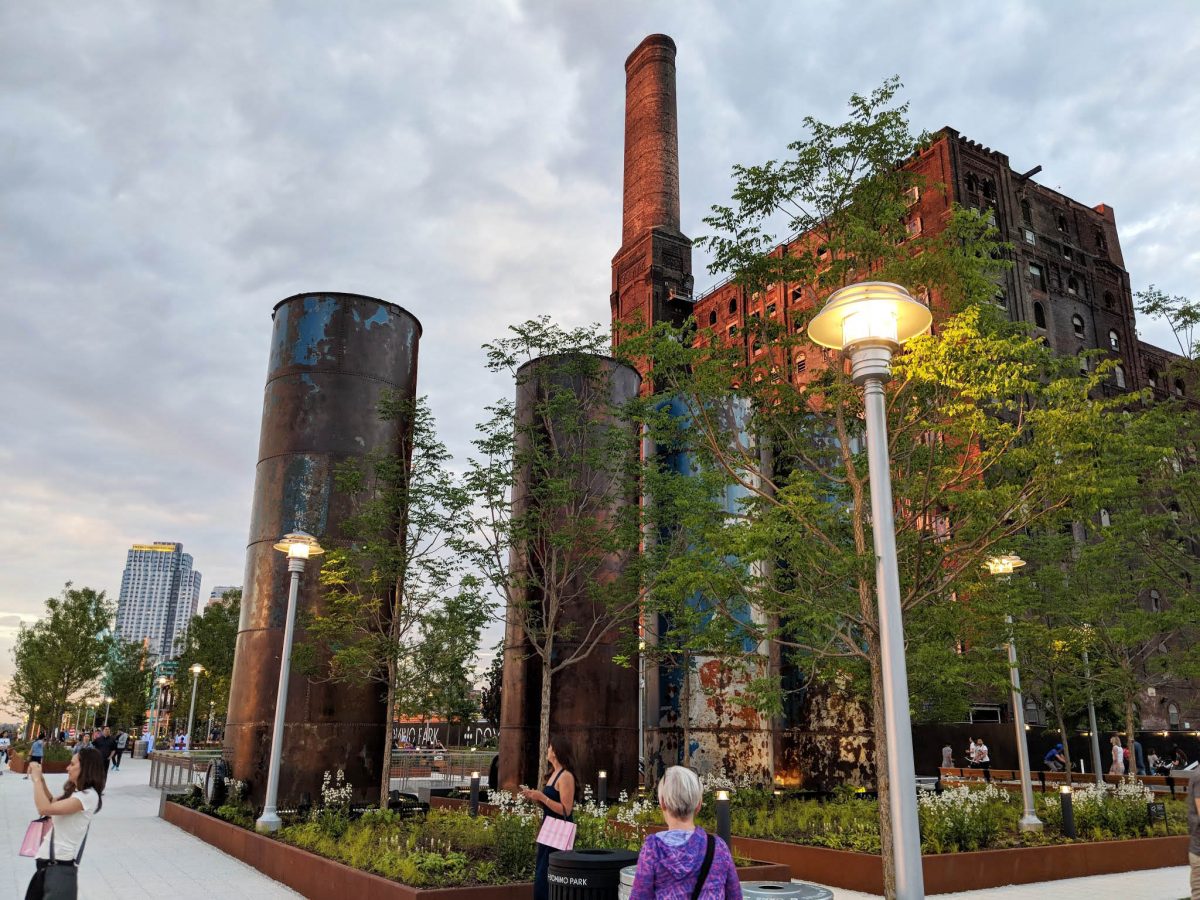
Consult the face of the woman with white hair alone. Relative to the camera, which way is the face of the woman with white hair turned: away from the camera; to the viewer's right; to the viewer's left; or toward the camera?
away from the camera

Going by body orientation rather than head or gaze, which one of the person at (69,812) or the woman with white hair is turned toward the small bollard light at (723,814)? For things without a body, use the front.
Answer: the woman with white hair

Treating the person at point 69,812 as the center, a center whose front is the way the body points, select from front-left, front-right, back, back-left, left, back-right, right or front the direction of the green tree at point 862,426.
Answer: back

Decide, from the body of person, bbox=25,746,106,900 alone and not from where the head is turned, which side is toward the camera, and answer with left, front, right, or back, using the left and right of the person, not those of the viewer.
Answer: left

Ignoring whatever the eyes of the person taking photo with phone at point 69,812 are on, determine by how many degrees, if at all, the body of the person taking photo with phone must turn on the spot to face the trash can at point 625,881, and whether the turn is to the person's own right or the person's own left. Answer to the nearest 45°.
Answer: approximately 135° to the person's own left

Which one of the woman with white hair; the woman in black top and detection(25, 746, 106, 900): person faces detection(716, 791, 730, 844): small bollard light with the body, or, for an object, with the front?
the woman with white hair

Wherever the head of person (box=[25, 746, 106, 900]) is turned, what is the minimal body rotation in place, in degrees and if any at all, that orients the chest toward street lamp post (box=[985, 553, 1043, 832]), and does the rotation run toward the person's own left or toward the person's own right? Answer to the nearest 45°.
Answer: approximately 180°

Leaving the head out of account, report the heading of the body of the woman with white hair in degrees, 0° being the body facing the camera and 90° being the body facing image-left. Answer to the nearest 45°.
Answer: approximately 180°
